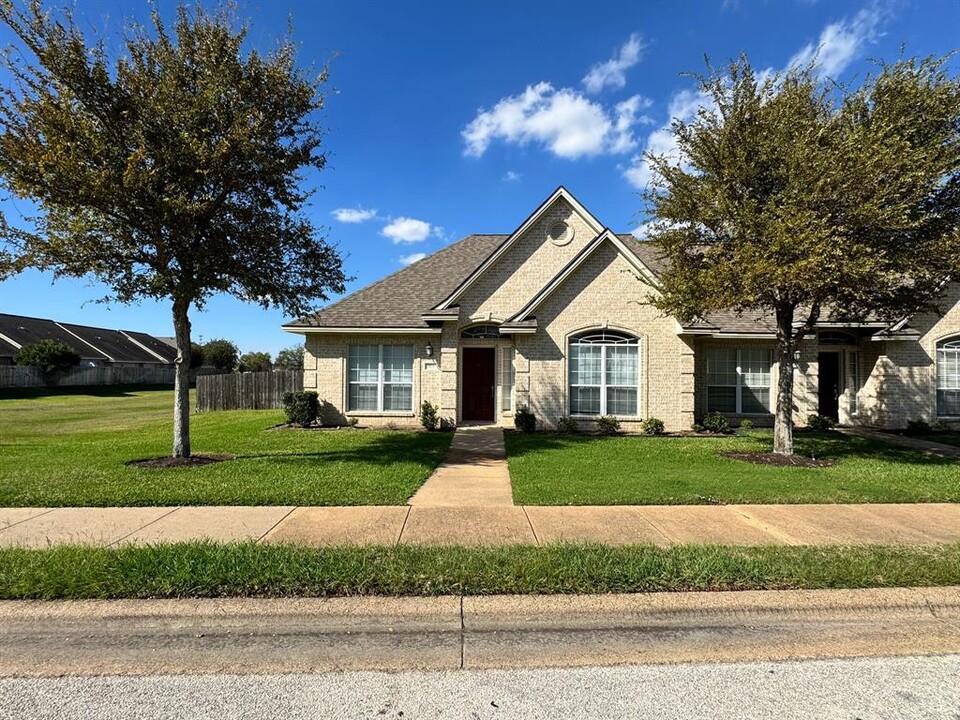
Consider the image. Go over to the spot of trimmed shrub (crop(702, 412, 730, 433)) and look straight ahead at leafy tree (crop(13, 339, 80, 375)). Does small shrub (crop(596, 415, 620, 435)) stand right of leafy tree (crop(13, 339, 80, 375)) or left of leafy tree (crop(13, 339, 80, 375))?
left

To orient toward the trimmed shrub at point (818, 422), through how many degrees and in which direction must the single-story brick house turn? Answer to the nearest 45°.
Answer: approximately 90° to its left

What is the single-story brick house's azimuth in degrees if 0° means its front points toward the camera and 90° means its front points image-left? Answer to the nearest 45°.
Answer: approximately 0°

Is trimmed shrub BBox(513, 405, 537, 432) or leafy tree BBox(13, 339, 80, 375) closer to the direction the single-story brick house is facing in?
the trimmed shrub

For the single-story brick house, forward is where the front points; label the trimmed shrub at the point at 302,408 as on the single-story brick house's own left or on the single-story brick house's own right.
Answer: on the single-story brick house's own right

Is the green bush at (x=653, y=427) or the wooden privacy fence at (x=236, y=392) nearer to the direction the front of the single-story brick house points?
the green bush

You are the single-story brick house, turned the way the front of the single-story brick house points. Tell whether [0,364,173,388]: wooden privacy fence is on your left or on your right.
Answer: on your right
